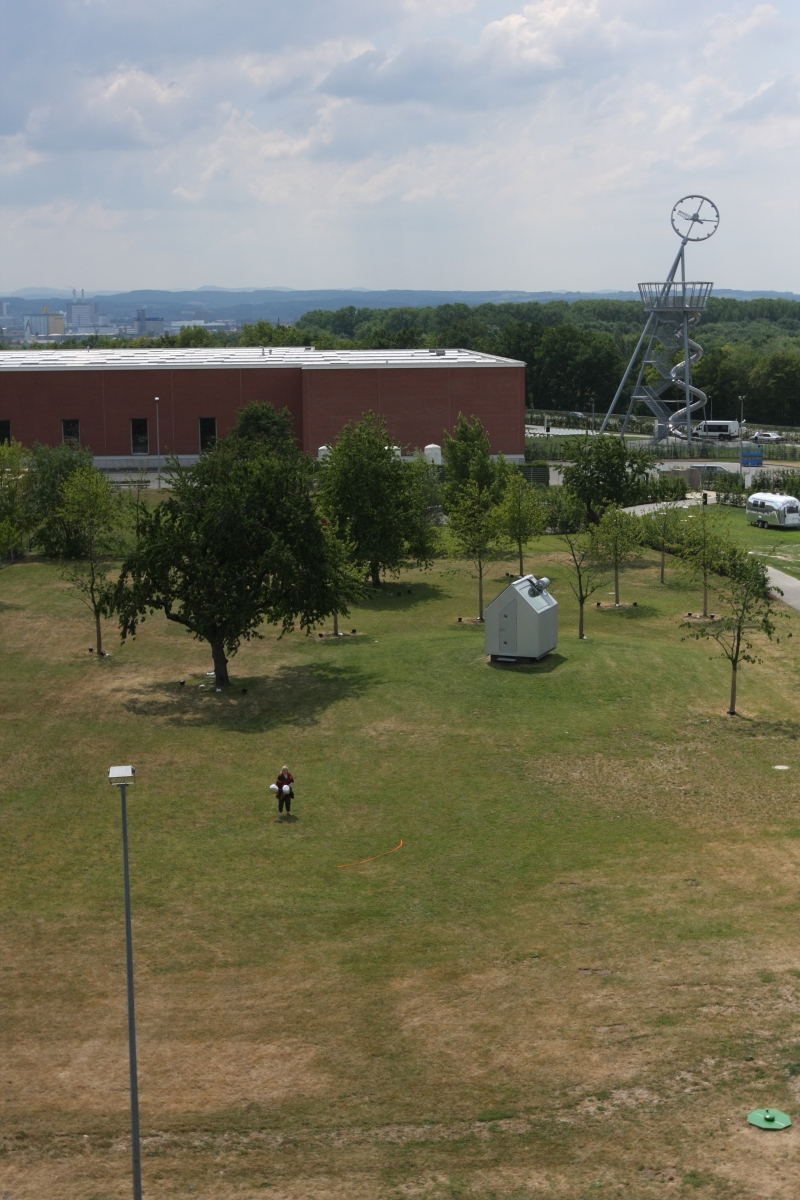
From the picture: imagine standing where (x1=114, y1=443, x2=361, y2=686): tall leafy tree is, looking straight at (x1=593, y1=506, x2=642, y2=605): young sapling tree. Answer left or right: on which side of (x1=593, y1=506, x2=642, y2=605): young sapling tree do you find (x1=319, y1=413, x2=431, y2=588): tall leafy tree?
left

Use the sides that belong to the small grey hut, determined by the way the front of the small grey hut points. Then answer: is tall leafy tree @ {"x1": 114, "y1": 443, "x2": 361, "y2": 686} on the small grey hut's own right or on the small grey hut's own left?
on the small grey hut's own right

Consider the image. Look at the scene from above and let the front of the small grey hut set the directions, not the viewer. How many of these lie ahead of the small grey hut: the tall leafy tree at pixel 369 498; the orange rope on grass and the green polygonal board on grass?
2

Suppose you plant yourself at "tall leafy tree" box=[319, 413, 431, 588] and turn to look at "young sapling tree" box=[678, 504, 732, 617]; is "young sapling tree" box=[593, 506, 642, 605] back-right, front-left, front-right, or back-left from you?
front-left

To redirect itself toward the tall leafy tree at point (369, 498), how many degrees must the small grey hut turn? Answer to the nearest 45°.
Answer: approximately 135° to its right

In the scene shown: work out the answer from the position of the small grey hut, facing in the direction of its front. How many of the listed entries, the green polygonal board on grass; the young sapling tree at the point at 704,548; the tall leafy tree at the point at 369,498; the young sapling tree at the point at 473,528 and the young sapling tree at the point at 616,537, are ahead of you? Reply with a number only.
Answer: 1

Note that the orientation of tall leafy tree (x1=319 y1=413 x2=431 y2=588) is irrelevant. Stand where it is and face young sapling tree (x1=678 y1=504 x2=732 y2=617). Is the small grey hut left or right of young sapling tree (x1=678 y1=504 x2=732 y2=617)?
right

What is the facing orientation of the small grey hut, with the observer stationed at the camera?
facing the viewer

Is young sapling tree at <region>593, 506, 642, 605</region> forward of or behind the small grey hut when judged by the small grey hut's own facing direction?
behind

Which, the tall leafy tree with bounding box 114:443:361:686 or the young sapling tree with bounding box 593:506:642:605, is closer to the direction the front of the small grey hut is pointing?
the tall leafy tree

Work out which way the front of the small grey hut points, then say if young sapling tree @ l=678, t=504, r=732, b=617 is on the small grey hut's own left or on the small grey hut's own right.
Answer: on the small grey hut's own left

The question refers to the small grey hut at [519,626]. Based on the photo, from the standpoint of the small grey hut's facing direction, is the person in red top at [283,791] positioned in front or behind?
in front

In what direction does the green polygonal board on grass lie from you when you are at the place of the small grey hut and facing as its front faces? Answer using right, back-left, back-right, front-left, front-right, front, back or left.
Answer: front

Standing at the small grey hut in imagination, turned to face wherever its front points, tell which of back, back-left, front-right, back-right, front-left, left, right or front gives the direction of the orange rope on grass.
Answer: front

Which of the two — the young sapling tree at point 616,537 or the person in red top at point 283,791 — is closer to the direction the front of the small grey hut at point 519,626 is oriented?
the person in red top

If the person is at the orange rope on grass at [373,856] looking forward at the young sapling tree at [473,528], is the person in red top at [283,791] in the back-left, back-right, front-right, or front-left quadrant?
front-left

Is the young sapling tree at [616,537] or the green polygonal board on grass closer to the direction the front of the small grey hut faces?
the green polygonal board on grass
